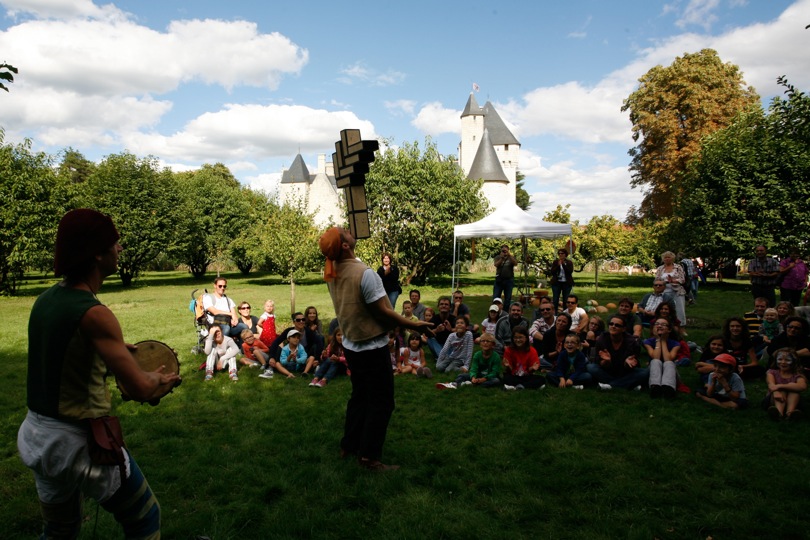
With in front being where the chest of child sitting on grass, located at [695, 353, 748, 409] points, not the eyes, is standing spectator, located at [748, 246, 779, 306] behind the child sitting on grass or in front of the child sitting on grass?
behind

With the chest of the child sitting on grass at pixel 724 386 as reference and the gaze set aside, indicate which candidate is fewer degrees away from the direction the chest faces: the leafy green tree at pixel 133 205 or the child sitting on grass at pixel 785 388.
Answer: the leafy green tree

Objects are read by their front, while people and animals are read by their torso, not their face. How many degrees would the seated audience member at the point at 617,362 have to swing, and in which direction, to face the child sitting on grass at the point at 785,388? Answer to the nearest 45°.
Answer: approximately 45° to their left

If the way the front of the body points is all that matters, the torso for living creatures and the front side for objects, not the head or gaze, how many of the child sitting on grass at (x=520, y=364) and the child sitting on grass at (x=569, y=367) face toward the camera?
2

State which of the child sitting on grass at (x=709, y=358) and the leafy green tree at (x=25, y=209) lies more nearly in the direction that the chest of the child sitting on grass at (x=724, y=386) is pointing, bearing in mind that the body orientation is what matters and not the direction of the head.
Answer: the leafy green tree

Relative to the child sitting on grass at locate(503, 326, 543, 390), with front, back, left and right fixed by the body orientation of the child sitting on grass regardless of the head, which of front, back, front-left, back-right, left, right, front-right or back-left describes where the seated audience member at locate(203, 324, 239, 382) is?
right

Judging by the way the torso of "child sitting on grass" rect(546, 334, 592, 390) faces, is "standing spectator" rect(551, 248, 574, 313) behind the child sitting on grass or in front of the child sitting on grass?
behind

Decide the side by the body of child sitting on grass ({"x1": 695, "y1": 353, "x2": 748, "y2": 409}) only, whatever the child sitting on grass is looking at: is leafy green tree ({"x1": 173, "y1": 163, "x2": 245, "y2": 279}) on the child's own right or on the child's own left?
on the child's own right

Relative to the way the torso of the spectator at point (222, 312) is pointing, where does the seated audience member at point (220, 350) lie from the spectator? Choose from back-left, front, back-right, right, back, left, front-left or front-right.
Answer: front-right
